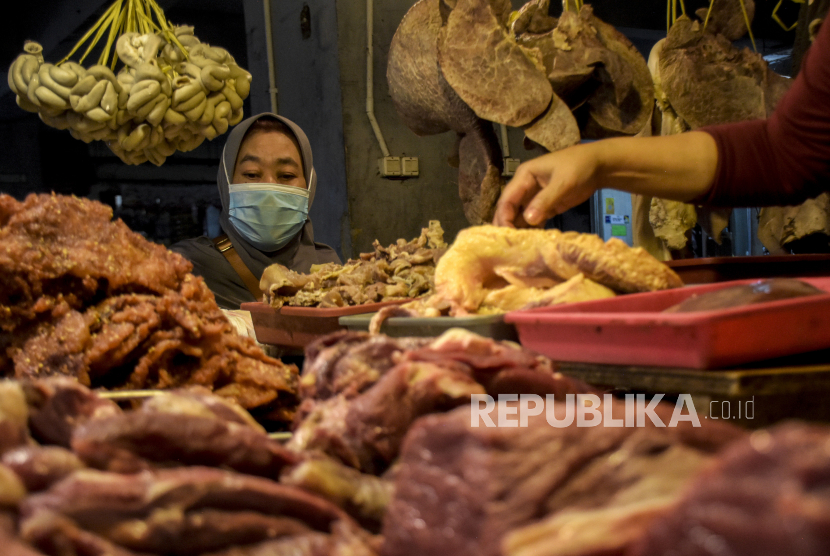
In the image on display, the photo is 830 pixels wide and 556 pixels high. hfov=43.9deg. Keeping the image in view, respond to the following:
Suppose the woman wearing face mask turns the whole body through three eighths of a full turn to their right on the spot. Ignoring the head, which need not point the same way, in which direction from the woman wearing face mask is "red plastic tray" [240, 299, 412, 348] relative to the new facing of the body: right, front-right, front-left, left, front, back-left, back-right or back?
back-left

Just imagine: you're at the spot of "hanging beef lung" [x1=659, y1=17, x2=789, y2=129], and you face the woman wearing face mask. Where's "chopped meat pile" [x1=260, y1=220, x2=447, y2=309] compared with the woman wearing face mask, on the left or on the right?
left

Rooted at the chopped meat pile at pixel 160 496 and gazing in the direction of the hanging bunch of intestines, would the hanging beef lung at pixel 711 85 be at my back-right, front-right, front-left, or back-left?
front-right

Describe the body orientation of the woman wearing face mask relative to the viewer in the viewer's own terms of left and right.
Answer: facing the viewer

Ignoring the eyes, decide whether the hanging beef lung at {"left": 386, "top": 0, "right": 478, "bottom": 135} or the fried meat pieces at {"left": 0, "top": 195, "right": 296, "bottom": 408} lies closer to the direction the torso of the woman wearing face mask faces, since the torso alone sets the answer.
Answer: the fried meat pieces

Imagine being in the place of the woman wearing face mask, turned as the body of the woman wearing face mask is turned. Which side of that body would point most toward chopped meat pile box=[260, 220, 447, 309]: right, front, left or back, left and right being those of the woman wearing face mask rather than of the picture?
front

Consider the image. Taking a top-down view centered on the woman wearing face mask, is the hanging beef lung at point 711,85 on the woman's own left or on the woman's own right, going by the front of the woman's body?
on the woman's own left

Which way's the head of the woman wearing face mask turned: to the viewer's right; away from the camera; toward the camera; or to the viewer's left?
toward the camera

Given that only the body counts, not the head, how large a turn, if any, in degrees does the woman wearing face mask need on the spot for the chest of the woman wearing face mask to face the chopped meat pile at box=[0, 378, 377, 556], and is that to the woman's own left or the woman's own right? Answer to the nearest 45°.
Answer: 0° — they already face it

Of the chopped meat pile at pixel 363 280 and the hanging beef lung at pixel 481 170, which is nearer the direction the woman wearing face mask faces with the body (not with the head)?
the chopped meat pile
